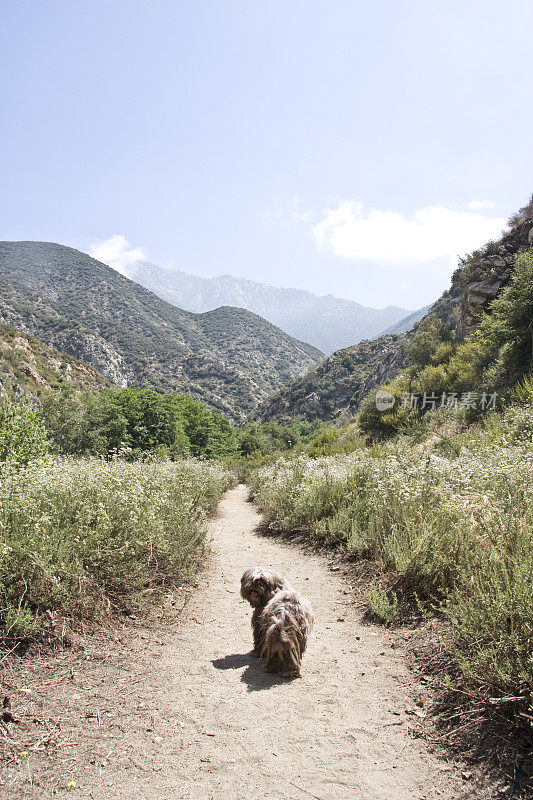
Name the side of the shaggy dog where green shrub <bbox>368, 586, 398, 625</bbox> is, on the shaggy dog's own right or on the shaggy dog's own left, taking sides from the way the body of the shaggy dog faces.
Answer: on the shaggy dog's own right

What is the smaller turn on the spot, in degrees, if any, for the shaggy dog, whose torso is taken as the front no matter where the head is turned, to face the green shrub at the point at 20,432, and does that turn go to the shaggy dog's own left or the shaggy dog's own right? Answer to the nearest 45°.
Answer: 0° — it already faces it

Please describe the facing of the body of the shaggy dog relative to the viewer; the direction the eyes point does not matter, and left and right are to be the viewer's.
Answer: facing away from the viewer and to the left of the viewer
